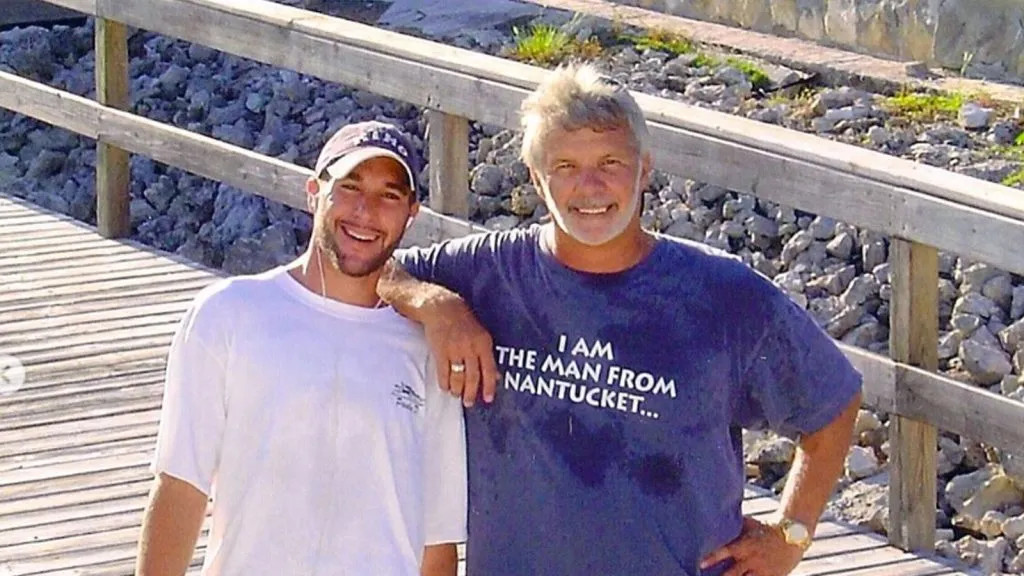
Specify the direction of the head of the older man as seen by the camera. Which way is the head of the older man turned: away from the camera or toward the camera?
toward the camera

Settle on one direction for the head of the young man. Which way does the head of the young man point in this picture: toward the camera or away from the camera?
toward the camera

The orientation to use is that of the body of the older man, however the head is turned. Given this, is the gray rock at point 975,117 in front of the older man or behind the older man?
behind

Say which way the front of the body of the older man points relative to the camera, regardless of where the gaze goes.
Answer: toward the camera

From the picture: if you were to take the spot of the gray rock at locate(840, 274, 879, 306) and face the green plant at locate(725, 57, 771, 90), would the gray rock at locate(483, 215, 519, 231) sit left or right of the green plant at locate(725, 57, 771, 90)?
left

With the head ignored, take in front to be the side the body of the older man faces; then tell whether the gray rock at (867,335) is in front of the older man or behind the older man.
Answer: behind

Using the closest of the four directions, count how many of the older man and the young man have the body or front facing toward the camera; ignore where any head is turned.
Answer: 2

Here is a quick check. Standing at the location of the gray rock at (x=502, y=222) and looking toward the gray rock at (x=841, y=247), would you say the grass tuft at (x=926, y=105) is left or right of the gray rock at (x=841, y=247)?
left

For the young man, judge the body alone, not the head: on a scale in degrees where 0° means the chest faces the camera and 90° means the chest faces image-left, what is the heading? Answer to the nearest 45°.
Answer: approximately 0°

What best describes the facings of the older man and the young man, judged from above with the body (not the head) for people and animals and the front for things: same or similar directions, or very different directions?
same or similar directions
